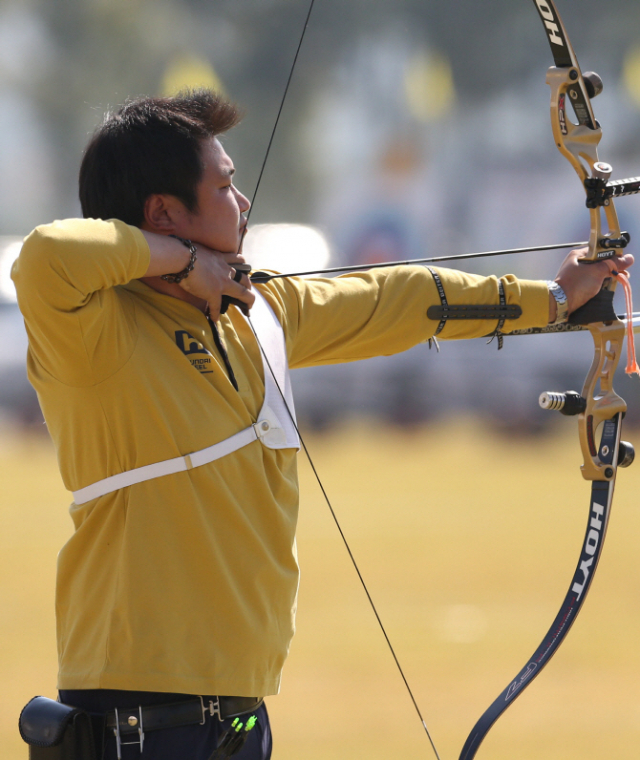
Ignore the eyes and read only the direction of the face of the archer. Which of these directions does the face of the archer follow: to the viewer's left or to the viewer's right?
to the viewer's right

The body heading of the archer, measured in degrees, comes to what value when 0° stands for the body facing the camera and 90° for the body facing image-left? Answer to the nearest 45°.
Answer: approximately 315°
